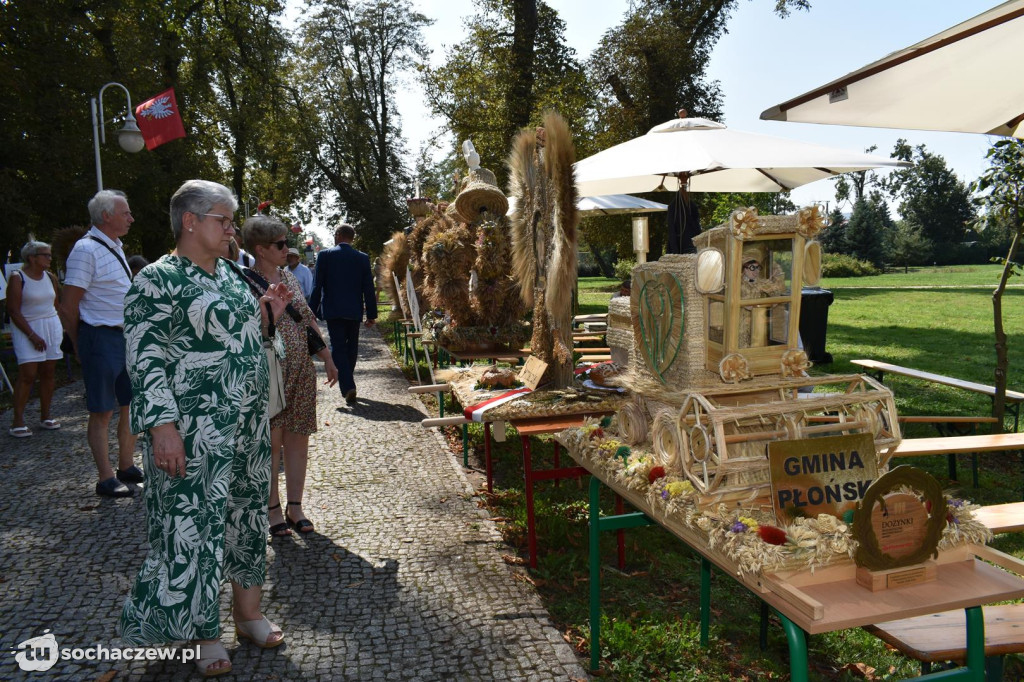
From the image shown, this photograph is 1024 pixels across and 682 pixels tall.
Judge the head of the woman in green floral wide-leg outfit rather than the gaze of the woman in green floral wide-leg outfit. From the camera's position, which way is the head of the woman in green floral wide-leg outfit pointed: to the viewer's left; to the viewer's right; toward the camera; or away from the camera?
to the viewer's right

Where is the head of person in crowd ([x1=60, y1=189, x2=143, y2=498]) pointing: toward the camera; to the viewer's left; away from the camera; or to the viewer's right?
to the viewer's right

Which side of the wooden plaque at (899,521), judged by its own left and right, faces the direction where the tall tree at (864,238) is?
back

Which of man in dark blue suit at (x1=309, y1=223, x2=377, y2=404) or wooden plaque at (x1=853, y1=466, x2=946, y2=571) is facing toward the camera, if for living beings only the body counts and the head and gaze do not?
the wooden plaque

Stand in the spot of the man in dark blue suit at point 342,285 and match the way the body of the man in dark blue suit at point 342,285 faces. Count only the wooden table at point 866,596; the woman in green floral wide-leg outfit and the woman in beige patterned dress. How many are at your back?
3

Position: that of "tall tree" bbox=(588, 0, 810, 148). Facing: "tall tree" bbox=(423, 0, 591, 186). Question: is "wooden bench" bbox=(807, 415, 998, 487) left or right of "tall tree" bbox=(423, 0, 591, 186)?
left

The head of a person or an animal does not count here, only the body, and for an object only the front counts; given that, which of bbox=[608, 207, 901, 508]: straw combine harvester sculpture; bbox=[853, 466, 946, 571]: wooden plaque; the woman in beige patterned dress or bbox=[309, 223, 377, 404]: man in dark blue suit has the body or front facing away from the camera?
the man in dark blue suit

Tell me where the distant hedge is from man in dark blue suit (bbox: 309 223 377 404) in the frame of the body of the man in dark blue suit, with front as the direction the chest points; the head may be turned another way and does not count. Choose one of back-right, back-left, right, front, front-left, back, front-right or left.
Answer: front-right

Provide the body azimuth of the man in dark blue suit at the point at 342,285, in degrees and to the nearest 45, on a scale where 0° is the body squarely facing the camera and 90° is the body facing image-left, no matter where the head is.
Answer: approximately 180°

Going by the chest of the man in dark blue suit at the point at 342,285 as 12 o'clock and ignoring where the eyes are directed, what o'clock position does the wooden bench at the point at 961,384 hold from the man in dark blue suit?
The wooden bench is roughly at 4 o'clock from the man in dark blue suit.

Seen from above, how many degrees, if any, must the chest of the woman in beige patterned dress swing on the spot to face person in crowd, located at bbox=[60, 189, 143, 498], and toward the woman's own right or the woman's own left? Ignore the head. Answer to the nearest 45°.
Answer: approximately 180°

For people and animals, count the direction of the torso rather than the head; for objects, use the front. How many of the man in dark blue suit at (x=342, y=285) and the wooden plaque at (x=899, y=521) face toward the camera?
1

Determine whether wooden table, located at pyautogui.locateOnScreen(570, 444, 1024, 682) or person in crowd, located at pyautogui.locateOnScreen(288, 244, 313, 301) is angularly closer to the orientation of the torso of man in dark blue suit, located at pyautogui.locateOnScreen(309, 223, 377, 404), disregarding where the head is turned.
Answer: the person in crowd

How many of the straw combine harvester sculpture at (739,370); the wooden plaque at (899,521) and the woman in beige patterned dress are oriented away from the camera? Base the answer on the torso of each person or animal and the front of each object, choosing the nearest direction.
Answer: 0

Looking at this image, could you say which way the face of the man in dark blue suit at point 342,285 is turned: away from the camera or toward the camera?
away from the camera

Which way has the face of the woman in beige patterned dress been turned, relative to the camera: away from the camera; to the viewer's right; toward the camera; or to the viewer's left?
to the viewer's right

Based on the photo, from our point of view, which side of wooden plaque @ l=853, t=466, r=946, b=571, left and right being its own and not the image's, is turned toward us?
front
